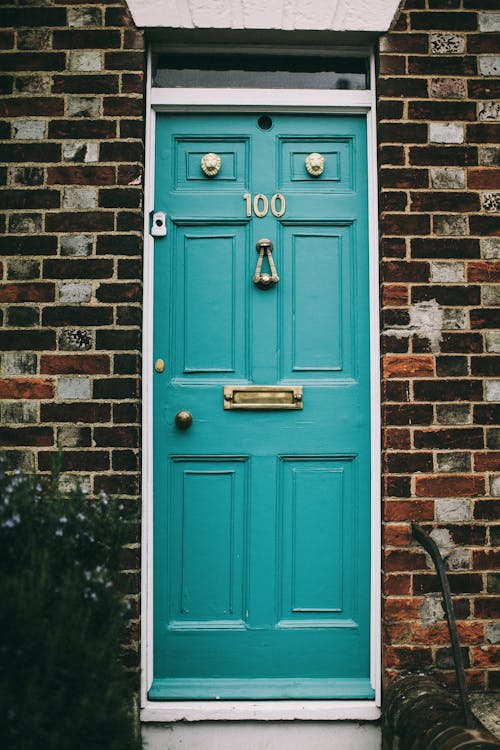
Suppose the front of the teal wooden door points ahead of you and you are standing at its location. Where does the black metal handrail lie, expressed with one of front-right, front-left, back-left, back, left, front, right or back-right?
front-left

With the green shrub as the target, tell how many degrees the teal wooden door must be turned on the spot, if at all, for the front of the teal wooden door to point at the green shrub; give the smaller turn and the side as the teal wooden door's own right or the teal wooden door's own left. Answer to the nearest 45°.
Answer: approximately 45° to the teal wooden door's own right

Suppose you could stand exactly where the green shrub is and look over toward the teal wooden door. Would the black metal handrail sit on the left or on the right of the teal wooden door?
right

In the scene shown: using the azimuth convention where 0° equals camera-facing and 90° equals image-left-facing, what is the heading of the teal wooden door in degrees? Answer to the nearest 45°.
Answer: approximately 0°
